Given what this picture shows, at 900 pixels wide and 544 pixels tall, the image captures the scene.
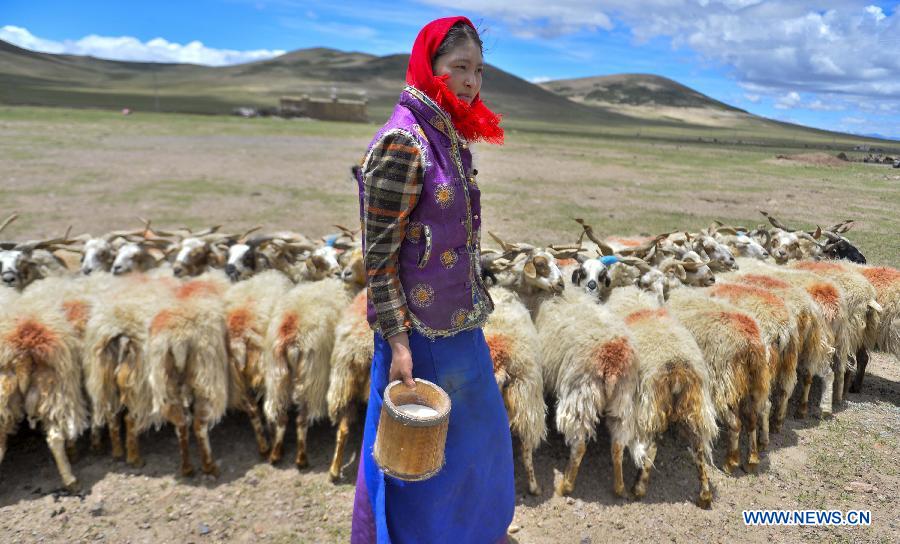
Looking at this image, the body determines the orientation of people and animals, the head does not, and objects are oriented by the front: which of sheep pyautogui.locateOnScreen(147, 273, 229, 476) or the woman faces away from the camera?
the sheep

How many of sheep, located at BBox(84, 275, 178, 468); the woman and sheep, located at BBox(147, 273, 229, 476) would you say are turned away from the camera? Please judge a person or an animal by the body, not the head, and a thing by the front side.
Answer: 2

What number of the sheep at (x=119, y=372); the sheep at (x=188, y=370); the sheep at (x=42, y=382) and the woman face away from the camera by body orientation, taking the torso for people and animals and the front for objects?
3

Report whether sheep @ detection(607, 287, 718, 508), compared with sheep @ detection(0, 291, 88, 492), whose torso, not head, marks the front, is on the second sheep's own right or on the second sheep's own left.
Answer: on the second sheep's own right

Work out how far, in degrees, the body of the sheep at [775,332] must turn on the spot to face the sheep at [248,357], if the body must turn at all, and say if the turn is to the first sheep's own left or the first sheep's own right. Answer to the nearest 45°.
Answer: approximately 90° to the first sheep's own left

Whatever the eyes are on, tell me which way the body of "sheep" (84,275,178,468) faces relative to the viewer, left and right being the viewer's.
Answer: facing away from the viewer

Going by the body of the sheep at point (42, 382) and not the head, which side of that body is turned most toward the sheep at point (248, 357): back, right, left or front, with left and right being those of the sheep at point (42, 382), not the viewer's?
right

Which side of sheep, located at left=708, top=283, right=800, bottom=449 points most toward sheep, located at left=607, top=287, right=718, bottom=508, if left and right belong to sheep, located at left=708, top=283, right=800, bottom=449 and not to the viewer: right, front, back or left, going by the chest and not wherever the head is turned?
left

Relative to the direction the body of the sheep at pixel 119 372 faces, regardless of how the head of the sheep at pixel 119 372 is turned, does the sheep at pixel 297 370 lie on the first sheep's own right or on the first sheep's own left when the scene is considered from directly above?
on the first sheep's own right

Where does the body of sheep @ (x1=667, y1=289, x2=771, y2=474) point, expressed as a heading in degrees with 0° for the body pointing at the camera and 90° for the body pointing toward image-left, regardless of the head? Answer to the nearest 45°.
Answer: approximately 135°

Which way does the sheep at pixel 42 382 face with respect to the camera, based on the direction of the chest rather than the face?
away from the camera
